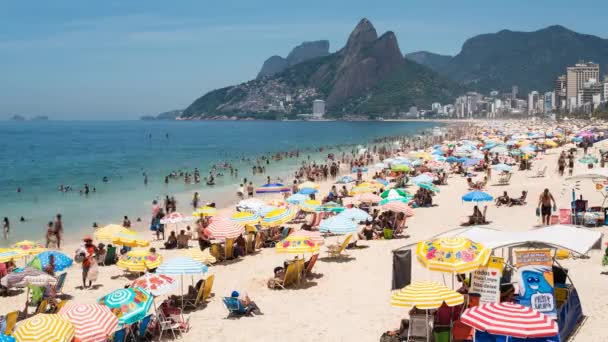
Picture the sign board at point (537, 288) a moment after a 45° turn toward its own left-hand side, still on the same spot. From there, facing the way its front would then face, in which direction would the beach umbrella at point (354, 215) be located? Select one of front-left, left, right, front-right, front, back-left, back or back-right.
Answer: back

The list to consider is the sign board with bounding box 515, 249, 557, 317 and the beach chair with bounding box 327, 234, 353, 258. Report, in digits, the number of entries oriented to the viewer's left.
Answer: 1

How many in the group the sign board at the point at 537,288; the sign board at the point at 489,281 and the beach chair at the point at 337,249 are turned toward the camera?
2

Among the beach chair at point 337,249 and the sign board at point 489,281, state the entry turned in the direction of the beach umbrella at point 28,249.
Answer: the beach chair

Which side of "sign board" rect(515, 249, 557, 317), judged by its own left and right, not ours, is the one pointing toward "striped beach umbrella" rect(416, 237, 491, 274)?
right

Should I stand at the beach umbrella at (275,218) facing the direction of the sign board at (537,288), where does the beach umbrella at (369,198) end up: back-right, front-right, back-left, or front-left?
back-left

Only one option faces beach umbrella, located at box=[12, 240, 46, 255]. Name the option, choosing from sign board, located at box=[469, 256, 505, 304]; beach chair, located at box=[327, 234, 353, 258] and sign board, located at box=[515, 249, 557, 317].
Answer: the beach chair

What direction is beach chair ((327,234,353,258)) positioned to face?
to the viewer's left

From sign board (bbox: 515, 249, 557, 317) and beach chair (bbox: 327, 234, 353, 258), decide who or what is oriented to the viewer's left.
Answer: the beach chair

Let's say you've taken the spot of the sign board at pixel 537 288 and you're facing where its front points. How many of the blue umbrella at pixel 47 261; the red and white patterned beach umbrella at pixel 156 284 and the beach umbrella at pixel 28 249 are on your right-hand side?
3

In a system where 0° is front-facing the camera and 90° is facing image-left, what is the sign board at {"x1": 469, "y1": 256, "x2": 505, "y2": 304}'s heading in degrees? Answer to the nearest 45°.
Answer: approximately 0°

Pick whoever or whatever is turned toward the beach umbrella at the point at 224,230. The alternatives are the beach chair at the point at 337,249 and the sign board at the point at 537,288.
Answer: the beach chair
